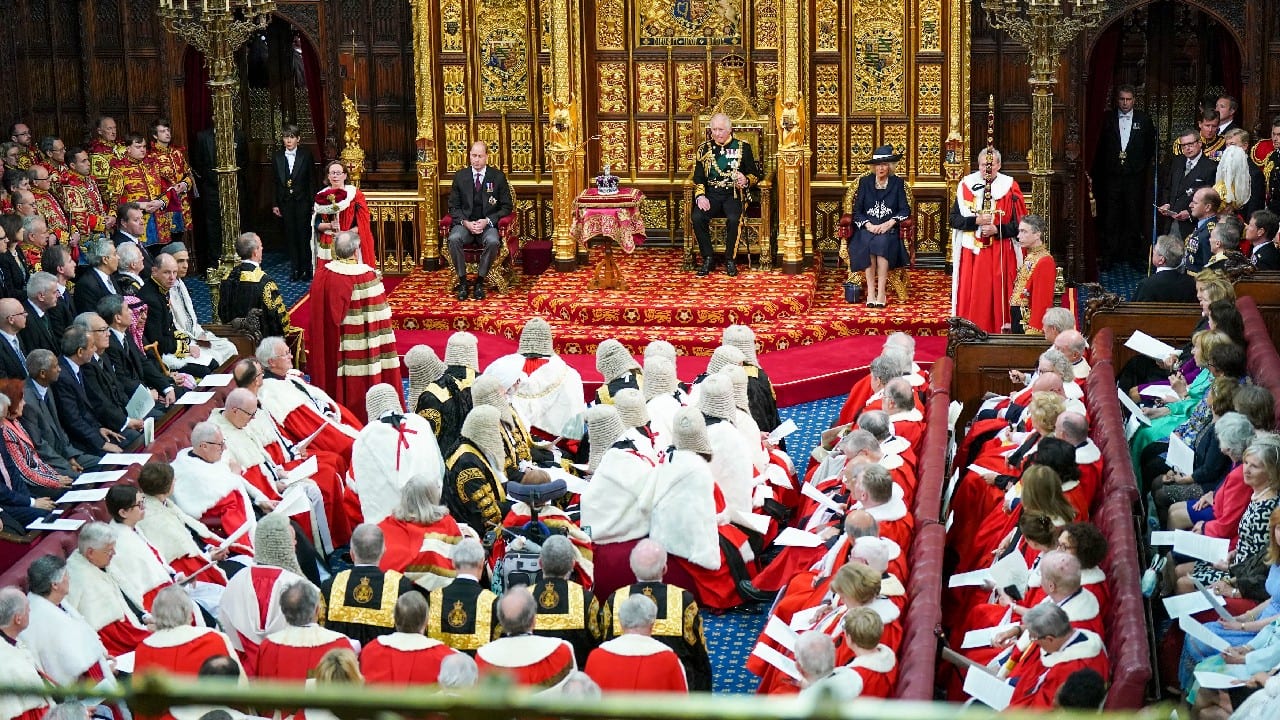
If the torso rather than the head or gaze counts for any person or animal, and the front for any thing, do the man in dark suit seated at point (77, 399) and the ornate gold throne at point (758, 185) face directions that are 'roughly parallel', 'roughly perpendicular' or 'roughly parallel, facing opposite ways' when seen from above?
roughly perpendicular

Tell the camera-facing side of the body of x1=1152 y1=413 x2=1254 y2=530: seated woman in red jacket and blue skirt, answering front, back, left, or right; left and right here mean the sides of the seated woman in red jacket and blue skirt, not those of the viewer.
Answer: left

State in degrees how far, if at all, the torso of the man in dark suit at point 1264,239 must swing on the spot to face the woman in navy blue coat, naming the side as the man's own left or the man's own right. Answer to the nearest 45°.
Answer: approximately 45° to the man's own right

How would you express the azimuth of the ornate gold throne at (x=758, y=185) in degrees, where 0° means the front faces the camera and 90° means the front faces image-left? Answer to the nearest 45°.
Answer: approximately 0°

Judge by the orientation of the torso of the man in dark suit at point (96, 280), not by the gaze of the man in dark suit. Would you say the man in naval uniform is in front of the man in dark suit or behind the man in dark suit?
in front

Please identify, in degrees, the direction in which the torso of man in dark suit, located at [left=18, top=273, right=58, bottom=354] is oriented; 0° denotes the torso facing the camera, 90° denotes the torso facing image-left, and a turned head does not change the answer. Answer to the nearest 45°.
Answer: approximately 270°

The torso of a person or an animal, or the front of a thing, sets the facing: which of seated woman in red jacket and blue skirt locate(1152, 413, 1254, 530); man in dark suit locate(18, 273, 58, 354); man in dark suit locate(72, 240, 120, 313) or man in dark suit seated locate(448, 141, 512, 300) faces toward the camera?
the man in dark suit seated

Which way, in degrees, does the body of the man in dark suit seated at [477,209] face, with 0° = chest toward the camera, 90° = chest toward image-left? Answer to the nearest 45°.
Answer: approximately 0°

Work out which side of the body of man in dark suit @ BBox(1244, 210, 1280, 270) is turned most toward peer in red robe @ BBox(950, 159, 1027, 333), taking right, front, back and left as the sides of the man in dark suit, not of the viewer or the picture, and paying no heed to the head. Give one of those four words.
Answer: front

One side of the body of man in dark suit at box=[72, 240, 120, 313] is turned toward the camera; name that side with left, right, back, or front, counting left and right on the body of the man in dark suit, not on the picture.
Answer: right

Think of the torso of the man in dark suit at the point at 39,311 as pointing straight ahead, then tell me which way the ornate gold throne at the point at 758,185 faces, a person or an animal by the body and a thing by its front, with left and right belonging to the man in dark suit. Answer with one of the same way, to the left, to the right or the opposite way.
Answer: to the right

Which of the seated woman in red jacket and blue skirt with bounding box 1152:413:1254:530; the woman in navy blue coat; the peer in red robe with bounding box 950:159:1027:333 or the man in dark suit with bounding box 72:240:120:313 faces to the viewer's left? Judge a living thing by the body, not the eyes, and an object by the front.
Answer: the seated woman in red jacket and blue skirt
